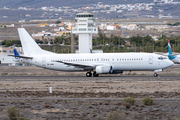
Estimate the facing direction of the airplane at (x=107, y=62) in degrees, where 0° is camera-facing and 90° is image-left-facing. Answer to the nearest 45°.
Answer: approximately 270°
